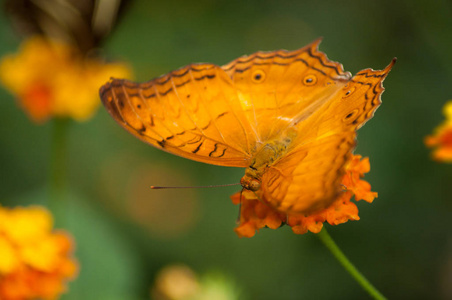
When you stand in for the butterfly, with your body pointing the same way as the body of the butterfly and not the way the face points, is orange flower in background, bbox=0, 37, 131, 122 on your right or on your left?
on your right

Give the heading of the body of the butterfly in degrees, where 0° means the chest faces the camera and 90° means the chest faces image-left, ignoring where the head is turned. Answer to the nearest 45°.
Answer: approximately 45°
